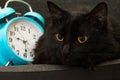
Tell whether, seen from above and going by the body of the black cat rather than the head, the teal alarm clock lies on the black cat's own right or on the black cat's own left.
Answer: on the black cat's own right

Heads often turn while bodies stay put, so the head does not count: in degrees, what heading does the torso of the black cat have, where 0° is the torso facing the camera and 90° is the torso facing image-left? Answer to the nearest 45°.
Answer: approximately 45°

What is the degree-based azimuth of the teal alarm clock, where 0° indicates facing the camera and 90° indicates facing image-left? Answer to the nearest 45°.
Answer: approximately 315°
